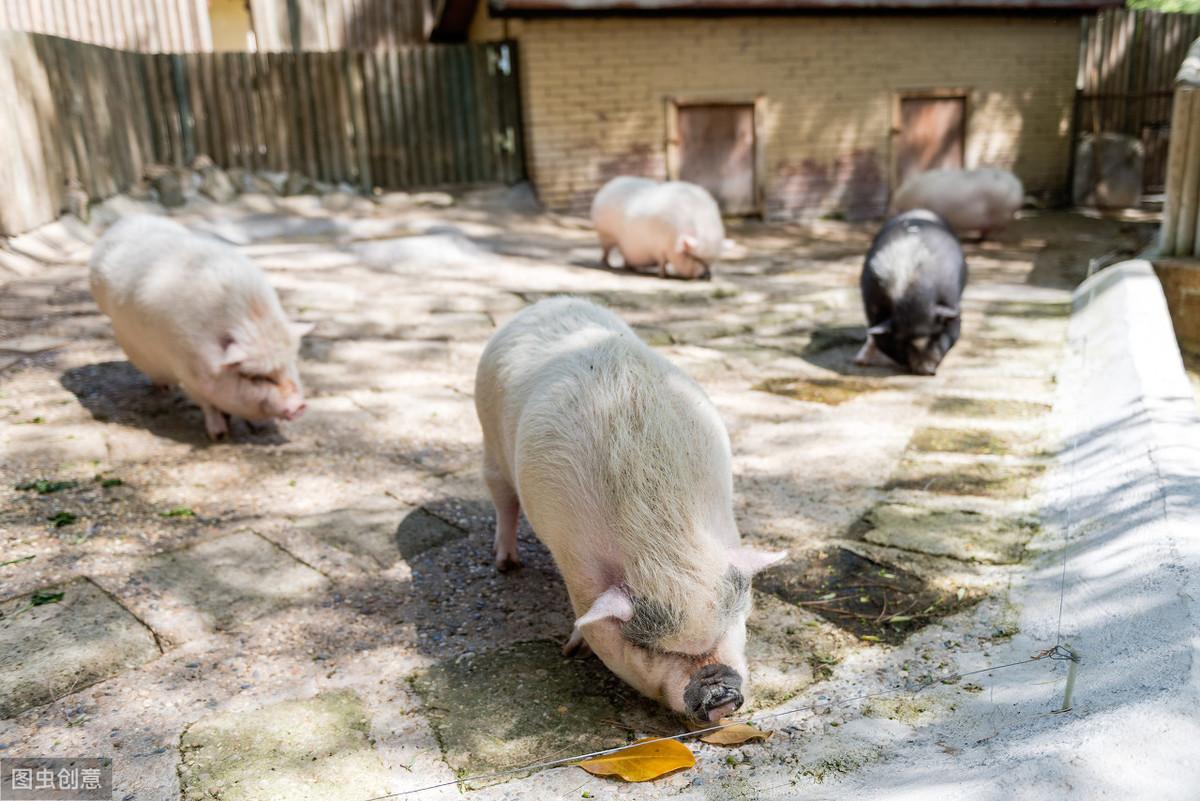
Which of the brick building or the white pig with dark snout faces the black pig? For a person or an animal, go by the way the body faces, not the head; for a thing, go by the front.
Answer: the brick building

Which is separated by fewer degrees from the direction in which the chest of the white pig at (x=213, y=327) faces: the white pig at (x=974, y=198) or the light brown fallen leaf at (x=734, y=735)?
the light brown fallen leaf

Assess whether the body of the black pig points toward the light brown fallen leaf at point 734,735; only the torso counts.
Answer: yes

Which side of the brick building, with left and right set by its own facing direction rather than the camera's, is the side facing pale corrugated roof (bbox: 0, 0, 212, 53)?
right

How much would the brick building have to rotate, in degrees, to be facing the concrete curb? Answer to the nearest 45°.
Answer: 0° — it already faces it

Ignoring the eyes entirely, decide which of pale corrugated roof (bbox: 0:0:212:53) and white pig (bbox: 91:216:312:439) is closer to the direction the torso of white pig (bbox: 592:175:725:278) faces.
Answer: the white pig

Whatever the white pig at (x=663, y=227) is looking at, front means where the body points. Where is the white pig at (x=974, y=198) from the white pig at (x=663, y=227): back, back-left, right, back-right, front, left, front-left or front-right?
left

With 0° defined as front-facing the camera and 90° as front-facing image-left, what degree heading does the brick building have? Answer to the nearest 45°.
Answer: approximately 0°
